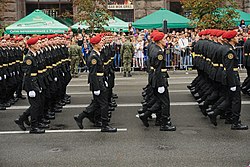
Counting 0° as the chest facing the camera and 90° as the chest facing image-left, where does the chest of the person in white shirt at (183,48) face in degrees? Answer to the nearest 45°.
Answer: approximately 0°

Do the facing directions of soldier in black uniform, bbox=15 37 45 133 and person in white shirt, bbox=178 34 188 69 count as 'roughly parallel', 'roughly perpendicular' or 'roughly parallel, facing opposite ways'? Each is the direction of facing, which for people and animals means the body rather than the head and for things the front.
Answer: roughly perpendicular

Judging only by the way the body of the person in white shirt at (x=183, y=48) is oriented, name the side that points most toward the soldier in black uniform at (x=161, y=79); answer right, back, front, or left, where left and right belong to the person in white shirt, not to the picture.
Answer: front

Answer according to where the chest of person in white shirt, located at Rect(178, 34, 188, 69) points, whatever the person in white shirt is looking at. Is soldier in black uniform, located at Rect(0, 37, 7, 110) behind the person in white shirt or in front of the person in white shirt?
in front

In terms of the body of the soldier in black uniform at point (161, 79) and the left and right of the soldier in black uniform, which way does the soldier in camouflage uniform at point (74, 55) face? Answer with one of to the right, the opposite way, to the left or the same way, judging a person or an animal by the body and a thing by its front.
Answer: to the left
